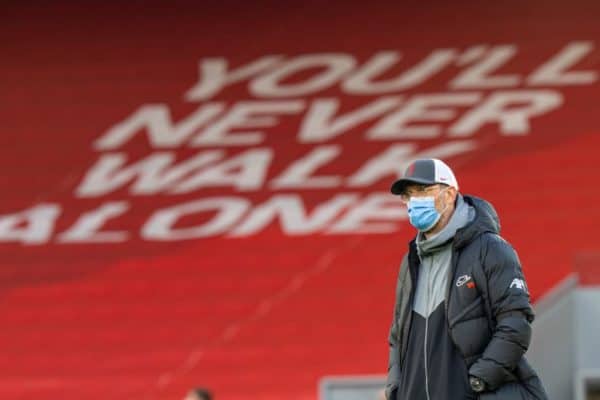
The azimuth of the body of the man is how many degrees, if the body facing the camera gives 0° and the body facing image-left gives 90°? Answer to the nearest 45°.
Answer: approximately 45°
